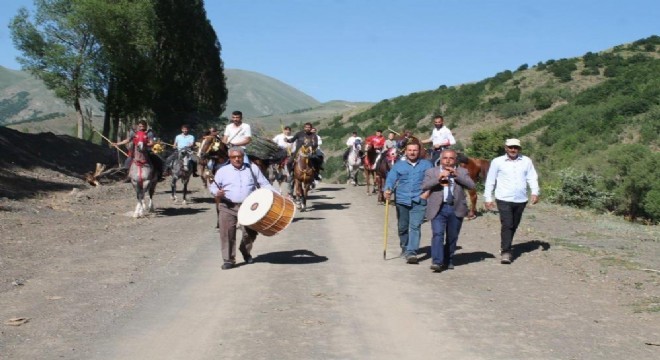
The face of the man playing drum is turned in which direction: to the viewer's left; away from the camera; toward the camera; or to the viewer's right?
toward the camera

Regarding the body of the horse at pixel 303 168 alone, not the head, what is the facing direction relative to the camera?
toward the camera

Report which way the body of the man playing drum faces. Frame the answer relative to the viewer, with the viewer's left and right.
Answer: facing the viewer

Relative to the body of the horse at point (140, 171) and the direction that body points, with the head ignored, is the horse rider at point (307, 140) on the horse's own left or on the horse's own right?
on the horse's own left

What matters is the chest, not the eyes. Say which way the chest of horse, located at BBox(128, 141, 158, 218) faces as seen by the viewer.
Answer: toward the camera

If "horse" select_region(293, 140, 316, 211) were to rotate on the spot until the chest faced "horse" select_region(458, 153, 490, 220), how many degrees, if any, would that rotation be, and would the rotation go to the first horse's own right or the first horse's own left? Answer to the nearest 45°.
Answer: approximately 90° to the first horse's own left

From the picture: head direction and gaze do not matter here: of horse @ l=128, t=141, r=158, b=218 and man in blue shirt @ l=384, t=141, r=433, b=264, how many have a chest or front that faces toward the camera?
2

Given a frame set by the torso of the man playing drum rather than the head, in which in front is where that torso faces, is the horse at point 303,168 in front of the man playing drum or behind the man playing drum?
behind

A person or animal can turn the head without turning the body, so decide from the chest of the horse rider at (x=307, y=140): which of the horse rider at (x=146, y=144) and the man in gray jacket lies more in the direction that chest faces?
the man in gray jacket

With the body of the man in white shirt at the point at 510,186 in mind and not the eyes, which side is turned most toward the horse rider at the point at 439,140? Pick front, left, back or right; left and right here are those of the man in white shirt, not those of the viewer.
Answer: back

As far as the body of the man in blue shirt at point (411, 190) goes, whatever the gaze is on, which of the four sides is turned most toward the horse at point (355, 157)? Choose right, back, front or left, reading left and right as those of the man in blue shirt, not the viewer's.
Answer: back

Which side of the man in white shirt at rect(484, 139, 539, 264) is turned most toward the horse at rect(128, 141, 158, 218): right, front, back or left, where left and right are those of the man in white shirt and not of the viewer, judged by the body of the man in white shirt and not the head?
right

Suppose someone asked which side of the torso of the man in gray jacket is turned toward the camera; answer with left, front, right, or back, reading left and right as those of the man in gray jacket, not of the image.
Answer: front
